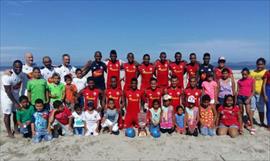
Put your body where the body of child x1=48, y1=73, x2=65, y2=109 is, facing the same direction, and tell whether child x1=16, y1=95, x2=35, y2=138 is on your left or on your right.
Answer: on your right

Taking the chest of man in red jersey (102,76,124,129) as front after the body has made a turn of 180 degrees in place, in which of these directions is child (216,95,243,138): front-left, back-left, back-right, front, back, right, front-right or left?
right

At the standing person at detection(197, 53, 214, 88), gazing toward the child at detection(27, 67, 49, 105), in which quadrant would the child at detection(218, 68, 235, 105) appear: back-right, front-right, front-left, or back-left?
back-left

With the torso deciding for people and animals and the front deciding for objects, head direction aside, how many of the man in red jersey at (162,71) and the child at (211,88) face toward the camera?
2
